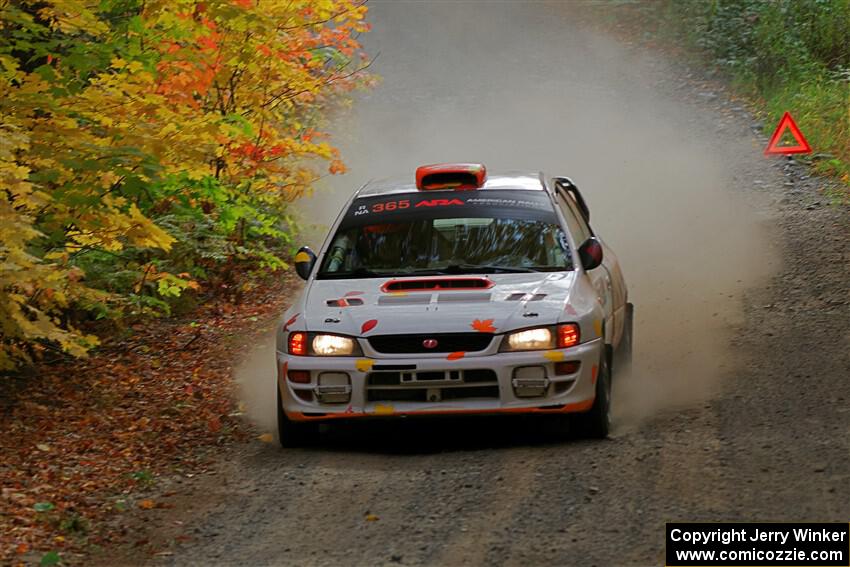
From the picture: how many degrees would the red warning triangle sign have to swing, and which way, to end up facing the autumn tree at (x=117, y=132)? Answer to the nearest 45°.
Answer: approximately 45° to its right

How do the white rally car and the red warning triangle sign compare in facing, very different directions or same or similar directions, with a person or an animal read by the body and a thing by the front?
same or similar directions

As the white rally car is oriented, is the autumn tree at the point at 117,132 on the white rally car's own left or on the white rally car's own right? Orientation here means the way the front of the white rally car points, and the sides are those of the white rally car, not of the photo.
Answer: on the white rally car's own right

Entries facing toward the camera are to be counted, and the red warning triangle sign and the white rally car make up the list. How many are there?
2

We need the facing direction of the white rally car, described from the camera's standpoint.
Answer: facing the viewer

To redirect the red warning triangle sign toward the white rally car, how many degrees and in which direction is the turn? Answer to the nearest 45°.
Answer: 0° — it already faces it

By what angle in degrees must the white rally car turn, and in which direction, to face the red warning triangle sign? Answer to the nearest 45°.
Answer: approximately 135° to its left

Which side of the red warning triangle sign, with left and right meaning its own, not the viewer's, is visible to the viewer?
front
